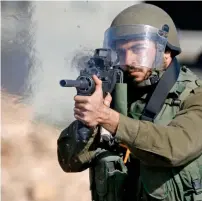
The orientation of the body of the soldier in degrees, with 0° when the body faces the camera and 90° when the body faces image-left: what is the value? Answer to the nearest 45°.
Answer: approximately 45°
